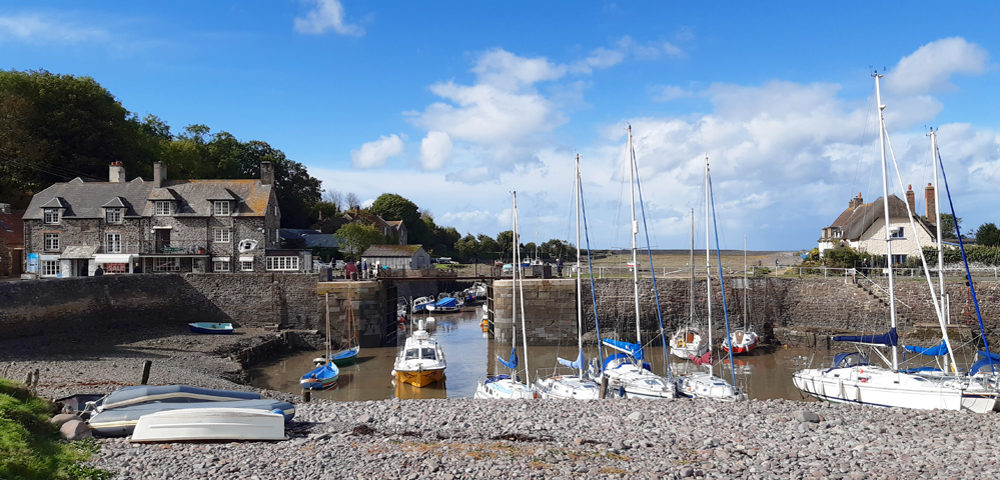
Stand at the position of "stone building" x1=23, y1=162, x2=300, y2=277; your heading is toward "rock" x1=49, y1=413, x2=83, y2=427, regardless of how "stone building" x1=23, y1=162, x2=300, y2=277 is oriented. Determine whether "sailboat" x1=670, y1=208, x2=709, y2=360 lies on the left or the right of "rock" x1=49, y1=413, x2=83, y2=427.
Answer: left

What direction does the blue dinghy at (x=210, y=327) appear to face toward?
to the viewer's left

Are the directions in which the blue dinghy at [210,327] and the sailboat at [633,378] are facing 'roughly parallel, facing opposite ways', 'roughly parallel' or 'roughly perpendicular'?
roughly perpendicular

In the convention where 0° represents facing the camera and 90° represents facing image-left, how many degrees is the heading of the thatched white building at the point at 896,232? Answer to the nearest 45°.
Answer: approximately 0°

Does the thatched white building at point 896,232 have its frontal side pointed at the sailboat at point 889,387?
yes

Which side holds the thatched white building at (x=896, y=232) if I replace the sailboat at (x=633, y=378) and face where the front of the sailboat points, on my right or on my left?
on my left

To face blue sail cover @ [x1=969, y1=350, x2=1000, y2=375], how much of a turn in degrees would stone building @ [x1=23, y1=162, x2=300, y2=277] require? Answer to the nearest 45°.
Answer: approximately 45° to its left

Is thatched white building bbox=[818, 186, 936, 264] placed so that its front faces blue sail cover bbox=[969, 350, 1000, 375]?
yes

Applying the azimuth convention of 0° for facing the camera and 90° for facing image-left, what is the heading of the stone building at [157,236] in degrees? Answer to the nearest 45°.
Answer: approximately 0°

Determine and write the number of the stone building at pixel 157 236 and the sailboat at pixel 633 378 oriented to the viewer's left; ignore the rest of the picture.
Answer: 0

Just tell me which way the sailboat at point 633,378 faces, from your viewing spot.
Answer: facing the viewer and to the right of the viewer

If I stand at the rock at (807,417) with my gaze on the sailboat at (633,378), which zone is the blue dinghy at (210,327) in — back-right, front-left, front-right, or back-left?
front-left

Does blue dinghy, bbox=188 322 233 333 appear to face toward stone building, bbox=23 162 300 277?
no
